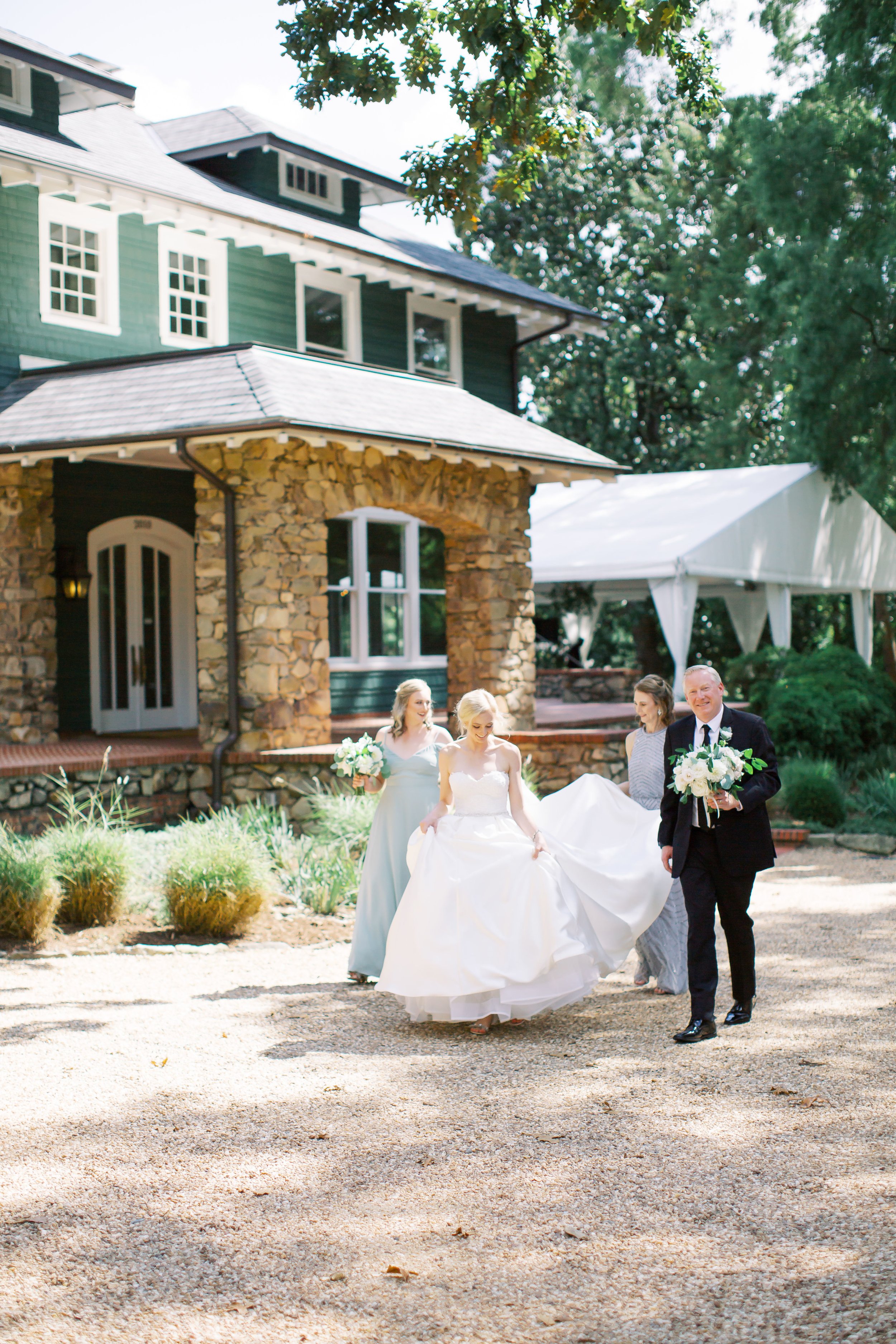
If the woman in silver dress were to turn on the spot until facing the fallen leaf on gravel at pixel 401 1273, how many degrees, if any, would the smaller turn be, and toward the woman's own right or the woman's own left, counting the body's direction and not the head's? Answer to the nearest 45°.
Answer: approximately 45° to the woman's own left

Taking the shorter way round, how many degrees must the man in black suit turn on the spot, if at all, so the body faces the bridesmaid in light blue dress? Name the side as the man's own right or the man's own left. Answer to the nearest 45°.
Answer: approximately 90° to the man's own right

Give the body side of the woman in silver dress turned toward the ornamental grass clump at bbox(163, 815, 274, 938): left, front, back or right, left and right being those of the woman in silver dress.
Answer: right

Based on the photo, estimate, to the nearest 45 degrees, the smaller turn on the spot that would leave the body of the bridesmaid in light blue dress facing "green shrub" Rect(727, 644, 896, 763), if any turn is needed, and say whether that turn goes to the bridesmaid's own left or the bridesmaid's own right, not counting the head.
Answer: approximately 135° to the bridesmaid's own left

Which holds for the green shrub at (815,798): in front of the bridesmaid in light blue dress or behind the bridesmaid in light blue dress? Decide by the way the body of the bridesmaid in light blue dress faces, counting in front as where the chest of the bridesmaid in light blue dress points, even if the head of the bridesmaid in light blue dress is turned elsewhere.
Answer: behind

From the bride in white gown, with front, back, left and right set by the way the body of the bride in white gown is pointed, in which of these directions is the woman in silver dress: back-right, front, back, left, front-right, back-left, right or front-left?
back-left

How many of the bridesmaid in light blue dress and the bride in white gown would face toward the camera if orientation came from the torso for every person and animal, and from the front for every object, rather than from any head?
2

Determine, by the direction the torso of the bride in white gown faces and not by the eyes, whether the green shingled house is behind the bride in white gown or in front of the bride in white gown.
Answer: behind

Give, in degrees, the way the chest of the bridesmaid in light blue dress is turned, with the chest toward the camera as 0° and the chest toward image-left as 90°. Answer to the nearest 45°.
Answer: approximately 0°

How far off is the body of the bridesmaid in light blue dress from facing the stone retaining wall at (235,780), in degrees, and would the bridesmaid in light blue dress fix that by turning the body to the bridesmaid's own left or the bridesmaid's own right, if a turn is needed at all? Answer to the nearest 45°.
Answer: approximately 180°

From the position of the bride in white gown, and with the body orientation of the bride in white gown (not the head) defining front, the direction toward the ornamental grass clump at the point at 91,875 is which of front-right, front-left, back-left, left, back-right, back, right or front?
back-right

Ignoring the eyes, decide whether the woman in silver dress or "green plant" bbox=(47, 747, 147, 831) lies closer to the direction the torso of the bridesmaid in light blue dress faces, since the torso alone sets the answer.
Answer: the woman in silver dress

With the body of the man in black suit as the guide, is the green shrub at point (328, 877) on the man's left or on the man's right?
on the man's right
